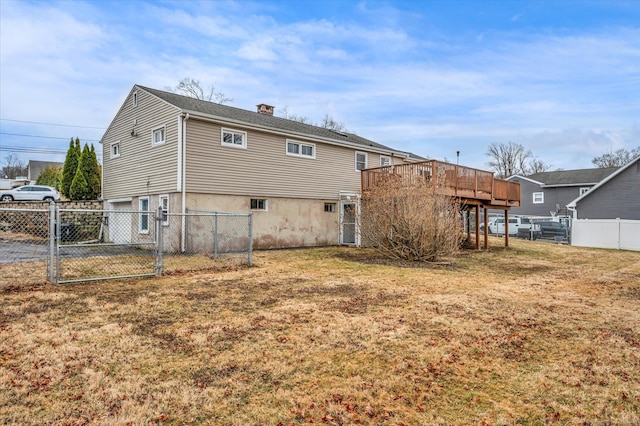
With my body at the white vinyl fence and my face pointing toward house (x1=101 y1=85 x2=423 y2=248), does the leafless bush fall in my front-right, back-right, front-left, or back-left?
front-left

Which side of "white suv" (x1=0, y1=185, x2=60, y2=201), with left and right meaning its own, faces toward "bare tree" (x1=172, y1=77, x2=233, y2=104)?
back

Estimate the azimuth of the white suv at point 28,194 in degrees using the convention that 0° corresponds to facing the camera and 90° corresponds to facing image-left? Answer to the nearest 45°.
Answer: approximately 90°

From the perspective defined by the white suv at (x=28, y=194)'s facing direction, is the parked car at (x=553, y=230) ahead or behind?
behind

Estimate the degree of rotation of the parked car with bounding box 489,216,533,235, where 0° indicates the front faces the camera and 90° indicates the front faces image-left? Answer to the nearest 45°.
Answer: approximately 90°

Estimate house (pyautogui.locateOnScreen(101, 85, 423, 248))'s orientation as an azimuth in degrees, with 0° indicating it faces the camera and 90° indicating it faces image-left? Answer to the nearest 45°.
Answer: approximately 135°

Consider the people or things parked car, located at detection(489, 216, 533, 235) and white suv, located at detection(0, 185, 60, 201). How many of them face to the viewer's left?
2

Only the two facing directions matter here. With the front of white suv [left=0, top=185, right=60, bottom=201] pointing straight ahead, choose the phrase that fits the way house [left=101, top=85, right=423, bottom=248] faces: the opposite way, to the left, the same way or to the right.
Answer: to the right

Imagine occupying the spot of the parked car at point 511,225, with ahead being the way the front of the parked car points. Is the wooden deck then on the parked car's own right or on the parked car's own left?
on the parked car's own left

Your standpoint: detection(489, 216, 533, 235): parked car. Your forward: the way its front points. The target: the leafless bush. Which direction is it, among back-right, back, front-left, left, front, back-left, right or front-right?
left

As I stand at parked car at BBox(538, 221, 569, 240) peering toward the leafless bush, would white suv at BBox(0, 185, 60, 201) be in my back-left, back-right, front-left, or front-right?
front-right

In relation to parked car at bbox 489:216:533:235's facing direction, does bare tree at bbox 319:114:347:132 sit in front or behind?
in front
